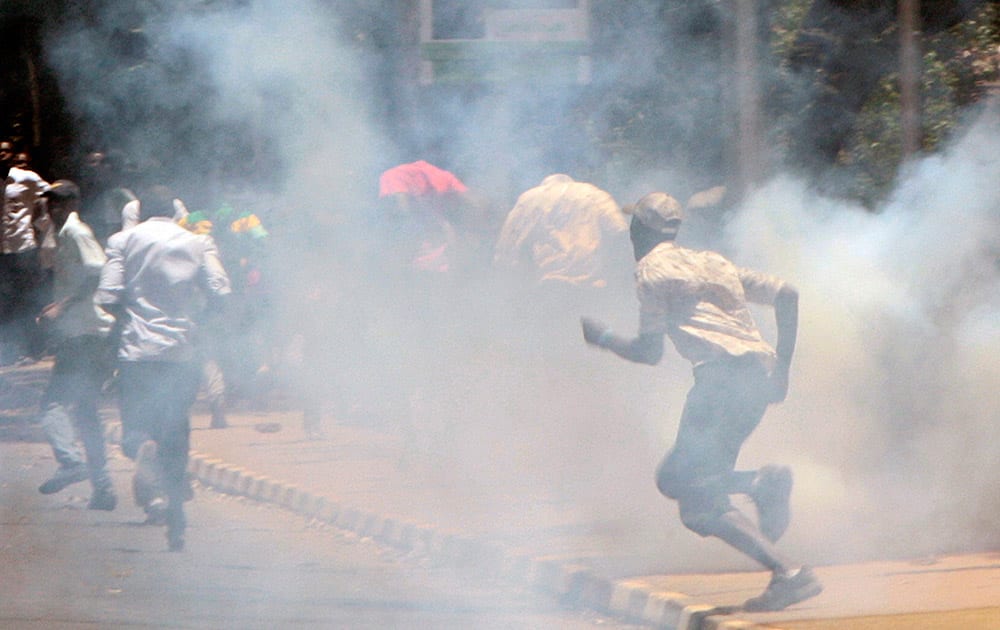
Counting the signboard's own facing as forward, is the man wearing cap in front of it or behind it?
in front

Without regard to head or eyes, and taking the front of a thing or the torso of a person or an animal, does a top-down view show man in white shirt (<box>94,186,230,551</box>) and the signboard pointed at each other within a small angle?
no

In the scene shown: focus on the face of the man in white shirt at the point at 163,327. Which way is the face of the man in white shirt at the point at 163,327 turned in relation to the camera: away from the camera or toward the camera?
away from the camera

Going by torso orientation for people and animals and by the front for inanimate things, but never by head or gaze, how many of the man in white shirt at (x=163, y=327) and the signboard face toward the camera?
1

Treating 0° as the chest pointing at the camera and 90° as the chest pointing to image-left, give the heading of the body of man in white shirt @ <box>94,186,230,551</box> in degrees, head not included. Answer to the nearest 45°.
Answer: approximately 180°

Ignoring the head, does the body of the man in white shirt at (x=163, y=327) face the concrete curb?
no

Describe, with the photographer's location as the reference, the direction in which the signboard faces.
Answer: facing the viewer

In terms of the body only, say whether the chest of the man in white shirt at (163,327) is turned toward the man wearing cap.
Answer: no

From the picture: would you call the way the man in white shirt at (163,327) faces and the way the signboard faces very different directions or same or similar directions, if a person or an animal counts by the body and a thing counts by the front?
very different directions

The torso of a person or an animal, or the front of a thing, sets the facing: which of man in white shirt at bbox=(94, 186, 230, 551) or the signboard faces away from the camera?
the man in white shirt

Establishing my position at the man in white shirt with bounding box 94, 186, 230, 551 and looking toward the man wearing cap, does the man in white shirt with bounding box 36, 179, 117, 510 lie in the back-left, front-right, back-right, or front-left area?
back-left

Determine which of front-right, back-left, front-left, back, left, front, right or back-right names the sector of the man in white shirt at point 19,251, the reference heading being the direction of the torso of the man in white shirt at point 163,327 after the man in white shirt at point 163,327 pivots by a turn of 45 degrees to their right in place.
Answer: front-left
